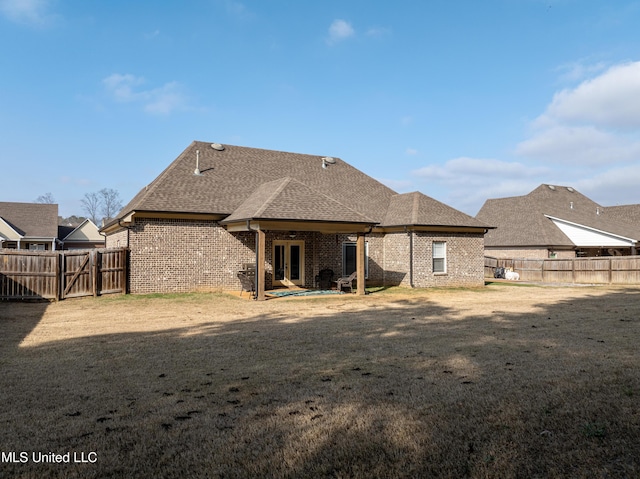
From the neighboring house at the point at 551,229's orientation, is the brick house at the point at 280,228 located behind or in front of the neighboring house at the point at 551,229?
behind

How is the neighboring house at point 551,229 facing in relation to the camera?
away from the camera

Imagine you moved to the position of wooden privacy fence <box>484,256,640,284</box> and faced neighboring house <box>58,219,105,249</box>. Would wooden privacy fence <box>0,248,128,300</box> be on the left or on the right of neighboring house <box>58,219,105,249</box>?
left

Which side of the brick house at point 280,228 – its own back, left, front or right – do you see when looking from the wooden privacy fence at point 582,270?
right

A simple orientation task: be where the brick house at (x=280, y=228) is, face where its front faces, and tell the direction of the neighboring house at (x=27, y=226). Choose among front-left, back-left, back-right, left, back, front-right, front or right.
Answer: front-left

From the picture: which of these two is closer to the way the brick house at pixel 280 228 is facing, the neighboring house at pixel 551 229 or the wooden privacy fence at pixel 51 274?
the neighboring house

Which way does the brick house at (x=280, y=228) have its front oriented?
away from the camera

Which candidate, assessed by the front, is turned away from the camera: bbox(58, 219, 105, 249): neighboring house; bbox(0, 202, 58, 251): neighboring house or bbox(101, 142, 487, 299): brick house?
the brick house
